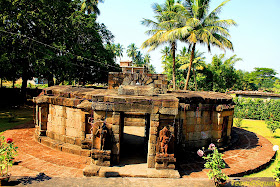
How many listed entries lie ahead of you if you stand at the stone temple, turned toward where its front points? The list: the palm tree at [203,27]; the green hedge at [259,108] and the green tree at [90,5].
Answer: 0

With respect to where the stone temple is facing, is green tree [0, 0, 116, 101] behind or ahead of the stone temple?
behind

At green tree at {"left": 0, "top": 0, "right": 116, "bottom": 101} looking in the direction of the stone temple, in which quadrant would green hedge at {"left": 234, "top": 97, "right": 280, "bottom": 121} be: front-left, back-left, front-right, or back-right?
front-left

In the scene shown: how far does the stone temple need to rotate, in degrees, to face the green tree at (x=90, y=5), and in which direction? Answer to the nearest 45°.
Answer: approximately 180°

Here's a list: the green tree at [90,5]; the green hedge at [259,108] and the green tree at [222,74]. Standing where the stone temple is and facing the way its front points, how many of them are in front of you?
0

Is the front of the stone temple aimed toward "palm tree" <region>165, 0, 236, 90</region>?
no

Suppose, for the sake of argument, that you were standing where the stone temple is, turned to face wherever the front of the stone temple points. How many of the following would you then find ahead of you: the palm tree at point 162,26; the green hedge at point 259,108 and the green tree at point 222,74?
0

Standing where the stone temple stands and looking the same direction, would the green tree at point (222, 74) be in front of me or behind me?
behind

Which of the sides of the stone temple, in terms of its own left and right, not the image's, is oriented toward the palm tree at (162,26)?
back
